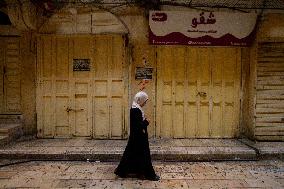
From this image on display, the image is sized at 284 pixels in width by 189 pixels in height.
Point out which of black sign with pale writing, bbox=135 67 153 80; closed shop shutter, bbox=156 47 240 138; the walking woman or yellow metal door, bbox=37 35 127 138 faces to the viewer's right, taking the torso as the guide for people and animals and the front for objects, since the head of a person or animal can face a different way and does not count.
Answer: the walking woman

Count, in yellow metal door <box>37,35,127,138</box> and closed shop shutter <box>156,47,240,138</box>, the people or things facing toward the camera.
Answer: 2

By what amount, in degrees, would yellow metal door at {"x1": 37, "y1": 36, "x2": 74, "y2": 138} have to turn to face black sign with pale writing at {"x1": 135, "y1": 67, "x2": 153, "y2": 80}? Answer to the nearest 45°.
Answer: approximately 90° to its left

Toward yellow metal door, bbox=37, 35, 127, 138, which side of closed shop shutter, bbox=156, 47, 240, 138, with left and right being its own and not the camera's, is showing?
right

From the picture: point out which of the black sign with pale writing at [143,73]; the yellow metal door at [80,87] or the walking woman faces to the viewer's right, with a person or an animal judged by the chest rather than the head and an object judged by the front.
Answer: the walking woman

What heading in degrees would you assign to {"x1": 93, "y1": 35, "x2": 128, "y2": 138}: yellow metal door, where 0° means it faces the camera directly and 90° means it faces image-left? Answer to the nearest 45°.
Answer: approximately 0°

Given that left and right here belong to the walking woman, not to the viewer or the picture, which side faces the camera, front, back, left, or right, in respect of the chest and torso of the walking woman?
right

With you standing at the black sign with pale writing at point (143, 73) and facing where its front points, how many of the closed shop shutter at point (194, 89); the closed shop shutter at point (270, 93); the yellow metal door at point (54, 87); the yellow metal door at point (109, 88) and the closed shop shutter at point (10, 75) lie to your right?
3

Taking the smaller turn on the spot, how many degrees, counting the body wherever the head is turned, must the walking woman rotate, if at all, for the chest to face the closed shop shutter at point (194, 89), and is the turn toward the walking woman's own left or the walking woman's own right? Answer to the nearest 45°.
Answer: approximately 45° to the walking woman's own left
